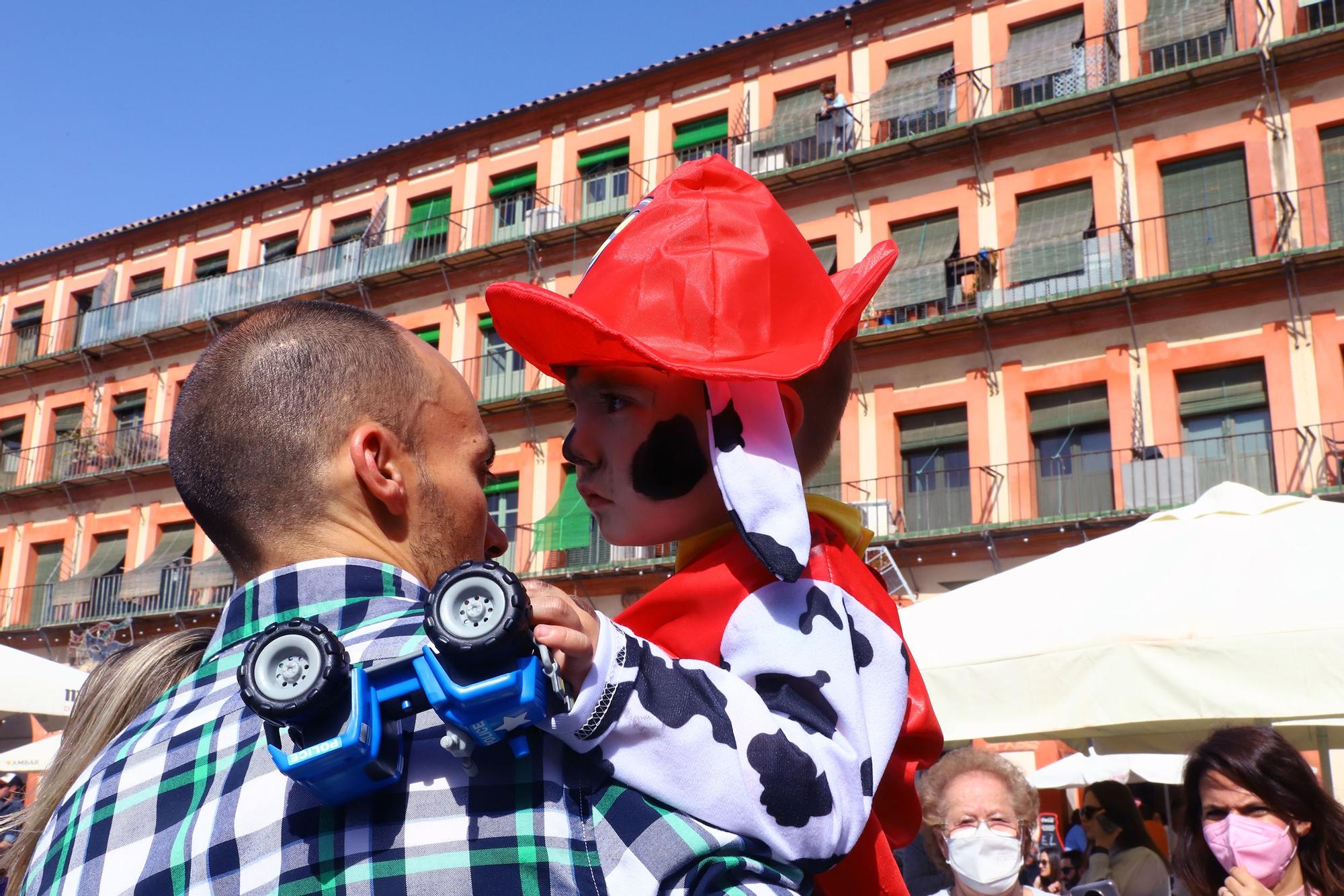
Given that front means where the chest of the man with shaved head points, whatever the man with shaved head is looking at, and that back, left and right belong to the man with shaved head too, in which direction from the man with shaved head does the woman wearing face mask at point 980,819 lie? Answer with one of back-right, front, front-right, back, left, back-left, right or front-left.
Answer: front

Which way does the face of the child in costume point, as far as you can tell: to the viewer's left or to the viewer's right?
to the viewer's left

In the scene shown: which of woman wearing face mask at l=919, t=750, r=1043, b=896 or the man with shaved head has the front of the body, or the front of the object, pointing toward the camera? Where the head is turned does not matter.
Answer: the woman wearing face mask

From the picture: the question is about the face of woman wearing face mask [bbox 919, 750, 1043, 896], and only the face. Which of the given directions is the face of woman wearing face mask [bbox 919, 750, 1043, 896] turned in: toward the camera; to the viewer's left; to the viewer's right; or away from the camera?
toward the camera

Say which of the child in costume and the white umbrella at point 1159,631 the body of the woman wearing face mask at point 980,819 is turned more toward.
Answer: the child in costume

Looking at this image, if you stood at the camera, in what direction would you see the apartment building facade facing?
facing the viewer and to the left of the viewer

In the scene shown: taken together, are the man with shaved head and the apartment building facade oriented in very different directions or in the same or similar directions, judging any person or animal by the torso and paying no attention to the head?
very different directions

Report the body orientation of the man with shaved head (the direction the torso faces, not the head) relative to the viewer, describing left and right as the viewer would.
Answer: facing away from the viewer and to the right of the viewer

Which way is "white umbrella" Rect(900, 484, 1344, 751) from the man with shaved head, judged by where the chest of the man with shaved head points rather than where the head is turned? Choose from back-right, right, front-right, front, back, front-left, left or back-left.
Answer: front

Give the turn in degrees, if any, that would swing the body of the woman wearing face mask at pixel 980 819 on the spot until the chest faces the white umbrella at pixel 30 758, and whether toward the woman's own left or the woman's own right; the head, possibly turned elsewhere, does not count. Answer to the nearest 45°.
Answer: approximately 135° to the woman's own right

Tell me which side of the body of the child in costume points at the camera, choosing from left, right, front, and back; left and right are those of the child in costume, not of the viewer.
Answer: left

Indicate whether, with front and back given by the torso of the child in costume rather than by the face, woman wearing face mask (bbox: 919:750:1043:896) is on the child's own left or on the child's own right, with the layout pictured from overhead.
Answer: on the child's own right

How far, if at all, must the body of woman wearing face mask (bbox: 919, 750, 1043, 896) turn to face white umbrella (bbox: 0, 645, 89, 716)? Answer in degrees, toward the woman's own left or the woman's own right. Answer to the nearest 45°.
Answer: approximately 135° to the woman's own right
